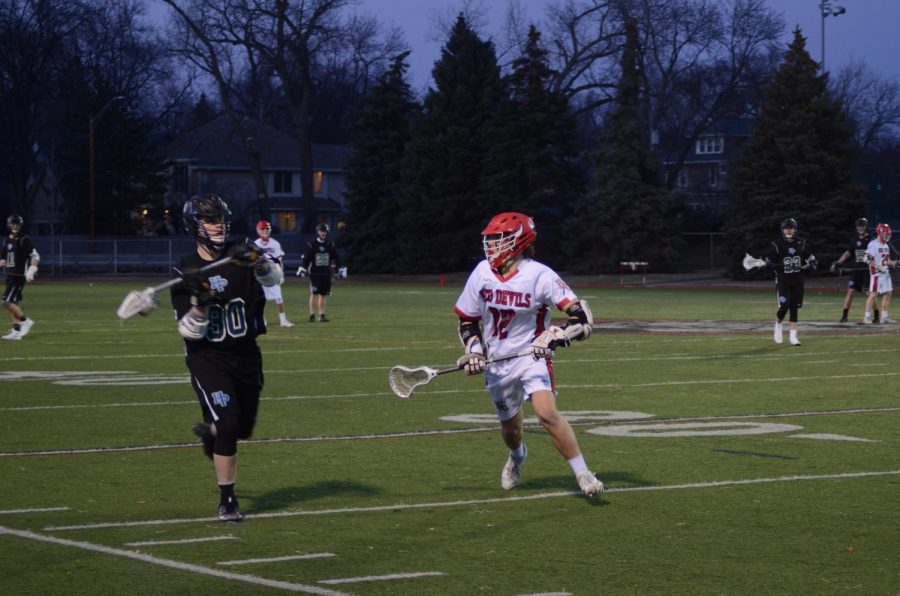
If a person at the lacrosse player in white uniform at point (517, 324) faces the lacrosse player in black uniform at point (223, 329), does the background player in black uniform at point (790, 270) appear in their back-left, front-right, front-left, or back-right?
back-right

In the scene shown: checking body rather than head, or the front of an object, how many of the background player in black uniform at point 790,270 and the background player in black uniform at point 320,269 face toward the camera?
2

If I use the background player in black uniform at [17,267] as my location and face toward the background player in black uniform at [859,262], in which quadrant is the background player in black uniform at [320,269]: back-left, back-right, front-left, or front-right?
front-left

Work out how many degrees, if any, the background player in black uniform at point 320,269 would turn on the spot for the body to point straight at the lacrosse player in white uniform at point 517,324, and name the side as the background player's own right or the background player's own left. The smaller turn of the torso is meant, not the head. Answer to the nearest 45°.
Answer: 0° — they already face them

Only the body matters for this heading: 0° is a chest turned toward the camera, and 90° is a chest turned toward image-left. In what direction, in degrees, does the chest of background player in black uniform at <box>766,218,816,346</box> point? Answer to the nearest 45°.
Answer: approximately 0°

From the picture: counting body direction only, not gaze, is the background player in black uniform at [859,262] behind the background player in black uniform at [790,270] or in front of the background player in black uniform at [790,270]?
behind

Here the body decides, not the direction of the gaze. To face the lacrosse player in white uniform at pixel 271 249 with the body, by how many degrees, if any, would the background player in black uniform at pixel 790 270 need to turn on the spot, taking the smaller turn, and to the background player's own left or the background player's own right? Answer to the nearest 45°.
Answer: approximately 90° to the background player's own right

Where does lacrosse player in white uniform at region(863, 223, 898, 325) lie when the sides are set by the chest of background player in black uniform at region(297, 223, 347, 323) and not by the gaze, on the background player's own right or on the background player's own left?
on the background player's own left

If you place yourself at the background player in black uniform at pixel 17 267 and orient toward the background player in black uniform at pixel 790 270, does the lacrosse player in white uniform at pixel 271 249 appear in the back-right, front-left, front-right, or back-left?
front-left

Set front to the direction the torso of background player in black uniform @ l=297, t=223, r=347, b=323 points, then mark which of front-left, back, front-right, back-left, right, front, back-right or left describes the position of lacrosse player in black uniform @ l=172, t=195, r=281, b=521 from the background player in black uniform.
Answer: front

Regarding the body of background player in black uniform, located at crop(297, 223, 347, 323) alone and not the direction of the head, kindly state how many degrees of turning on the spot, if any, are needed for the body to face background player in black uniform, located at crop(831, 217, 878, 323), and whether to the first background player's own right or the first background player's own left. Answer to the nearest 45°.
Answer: approximately 90° to the first background player's own left

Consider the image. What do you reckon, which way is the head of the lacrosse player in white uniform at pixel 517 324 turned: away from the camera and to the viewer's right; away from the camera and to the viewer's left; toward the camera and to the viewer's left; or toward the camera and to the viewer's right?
toward the camera and to the viewer's left

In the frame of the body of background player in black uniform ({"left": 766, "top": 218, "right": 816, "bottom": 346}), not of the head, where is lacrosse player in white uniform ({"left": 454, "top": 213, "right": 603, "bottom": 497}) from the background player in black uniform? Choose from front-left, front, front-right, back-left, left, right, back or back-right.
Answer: front

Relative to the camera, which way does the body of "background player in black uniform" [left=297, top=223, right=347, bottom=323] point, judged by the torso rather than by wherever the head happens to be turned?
toward the camera

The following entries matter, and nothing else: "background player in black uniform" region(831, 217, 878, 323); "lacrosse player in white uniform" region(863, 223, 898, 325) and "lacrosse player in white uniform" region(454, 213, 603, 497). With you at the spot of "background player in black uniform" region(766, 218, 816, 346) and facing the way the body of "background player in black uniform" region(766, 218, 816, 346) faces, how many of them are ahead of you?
1

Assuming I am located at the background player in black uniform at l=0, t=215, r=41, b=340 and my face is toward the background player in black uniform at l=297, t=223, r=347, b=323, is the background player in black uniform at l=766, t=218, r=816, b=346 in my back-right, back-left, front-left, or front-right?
front-right
